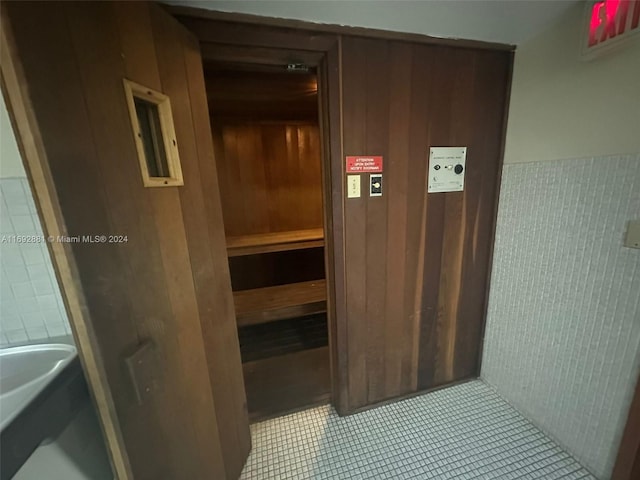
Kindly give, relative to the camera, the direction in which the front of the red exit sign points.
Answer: facing the viewer and to the left of the viewer

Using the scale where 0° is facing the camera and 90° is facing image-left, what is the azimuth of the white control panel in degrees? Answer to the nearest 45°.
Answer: approximately 0°

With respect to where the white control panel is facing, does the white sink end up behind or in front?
in front

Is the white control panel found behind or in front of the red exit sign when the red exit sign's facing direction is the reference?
in front

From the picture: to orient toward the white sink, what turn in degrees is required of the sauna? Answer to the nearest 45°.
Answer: approximately 45° to its right

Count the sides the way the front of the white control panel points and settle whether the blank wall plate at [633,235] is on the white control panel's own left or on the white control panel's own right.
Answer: on the white control panel's own left

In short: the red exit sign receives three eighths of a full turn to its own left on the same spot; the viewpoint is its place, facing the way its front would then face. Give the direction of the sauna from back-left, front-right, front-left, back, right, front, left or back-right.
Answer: back

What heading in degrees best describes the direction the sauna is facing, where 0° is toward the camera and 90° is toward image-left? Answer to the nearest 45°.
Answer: approximately 0°

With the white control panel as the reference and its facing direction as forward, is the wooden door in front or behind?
in front

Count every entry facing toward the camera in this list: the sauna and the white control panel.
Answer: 2
